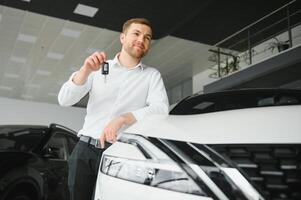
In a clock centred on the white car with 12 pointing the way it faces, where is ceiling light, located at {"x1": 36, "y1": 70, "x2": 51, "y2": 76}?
The ceiling light is roughly at 5 o'clock from the white car.

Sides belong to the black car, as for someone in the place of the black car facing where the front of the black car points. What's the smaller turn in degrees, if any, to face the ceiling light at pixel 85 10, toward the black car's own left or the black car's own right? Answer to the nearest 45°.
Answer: approximately 135° to the black car's own right

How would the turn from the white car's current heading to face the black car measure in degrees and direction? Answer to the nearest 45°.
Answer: approximately 135° to its right

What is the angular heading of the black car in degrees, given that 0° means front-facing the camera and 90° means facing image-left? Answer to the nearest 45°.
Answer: approximately 45°

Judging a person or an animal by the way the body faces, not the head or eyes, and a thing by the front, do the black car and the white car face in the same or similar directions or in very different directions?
same or similar directions

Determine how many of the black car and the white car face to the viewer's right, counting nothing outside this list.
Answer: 0

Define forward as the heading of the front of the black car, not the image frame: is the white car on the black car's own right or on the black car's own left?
on the black car's own left

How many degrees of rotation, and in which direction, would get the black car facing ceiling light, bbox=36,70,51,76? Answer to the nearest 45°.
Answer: approximately 135° to its right

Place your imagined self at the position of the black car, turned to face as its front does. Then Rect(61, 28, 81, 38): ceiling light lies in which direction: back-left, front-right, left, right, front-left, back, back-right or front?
back-right

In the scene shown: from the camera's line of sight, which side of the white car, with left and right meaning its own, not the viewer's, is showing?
front

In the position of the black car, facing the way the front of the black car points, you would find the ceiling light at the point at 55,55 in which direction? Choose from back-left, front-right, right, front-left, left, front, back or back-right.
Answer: back-right

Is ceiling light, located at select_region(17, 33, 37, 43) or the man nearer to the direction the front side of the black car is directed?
the man

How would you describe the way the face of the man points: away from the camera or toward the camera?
toward the camera
